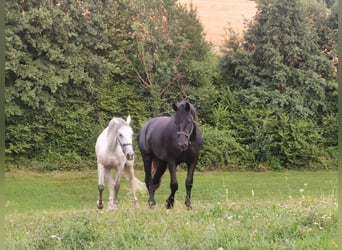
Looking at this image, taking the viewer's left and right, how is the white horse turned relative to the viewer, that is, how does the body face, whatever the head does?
facing the viewer and to the left of the viewer

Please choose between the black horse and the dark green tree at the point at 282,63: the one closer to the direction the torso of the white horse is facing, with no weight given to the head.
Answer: the black horse

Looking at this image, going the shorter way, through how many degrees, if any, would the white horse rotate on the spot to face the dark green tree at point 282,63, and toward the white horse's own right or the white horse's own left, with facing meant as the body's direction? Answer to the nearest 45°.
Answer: approximately 180°

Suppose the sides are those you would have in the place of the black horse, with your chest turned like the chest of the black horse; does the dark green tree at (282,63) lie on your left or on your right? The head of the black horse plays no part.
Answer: on your left

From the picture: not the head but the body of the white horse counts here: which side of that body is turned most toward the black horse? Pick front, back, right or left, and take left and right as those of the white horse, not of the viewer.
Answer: left

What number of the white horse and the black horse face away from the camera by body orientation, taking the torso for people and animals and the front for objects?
0
